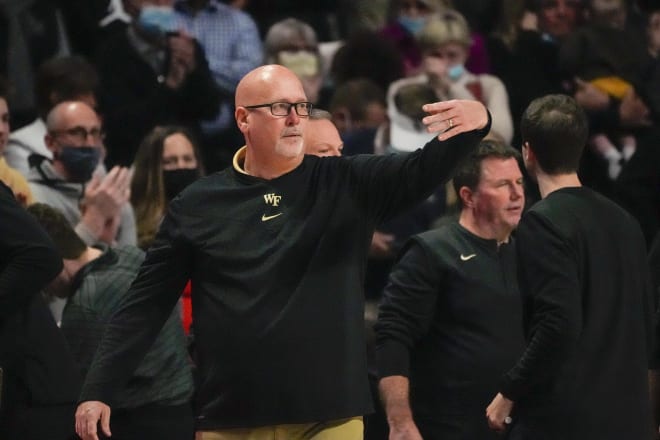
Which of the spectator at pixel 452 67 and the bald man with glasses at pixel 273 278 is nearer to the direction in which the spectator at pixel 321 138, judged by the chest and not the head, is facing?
the bald man with glasses

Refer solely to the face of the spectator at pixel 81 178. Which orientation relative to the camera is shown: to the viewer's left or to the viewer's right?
to the viewer's right

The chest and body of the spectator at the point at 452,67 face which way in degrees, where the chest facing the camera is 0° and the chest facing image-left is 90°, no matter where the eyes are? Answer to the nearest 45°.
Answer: approximately 0°

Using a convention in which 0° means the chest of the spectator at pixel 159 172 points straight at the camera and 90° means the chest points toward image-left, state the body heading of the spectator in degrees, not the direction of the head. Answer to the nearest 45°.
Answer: approximately 315°

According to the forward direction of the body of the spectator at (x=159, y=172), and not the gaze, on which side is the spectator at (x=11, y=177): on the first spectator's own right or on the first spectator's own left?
on the first spectator's own right

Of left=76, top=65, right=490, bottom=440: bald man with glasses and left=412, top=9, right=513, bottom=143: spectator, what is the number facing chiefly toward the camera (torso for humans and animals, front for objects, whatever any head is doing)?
2

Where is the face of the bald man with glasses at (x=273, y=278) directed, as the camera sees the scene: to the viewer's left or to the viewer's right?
to the viewer's right

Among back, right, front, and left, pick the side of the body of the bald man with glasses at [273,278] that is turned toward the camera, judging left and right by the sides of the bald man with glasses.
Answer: front
